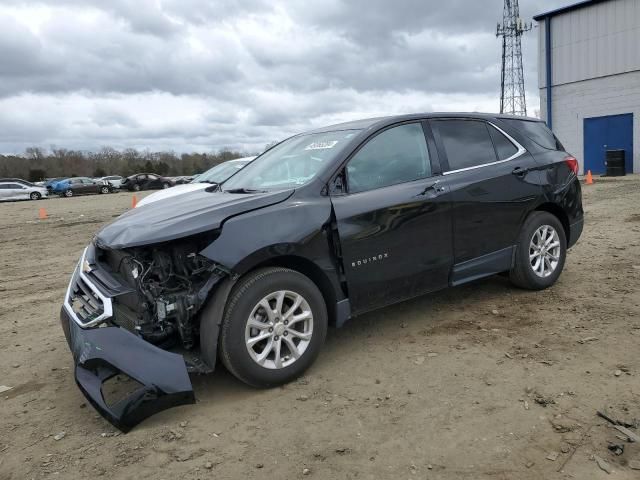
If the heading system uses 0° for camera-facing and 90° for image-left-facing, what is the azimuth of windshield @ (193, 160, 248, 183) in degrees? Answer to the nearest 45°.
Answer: approximately 45°

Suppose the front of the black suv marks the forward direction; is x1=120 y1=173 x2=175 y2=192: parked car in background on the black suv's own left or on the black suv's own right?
on the black suv's own right

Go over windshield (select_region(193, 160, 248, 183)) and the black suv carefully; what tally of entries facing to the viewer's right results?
0

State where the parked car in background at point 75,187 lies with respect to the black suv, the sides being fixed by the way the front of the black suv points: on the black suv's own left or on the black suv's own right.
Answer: on the black suv's own right

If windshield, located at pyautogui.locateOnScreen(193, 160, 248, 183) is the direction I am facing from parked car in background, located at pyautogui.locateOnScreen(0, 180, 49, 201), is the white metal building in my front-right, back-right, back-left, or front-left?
front-left

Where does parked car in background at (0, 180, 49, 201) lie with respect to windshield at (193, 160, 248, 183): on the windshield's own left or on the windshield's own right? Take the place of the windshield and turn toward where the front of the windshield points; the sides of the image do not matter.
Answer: on the windshield's own right

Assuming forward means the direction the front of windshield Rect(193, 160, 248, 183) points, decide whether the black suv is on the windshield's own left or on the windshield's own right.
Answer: on the windshield's own left

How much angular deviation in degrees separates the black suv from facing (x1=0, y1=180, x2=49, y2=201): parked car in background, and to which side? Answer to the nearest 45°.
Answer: approximately 90° to its right

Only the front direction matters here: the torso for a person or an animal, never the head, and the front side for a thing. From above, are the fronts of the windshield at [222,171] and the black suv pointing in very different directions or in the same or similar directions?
same or similar directions

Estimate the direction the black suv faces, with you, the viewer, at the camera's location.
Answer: facing the viewer and to the left of the viewer

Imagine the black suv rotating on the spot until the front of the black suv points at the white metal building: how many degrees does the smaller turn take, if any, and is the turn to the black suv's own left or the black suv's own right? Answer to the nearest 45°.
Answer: approximately 180°
